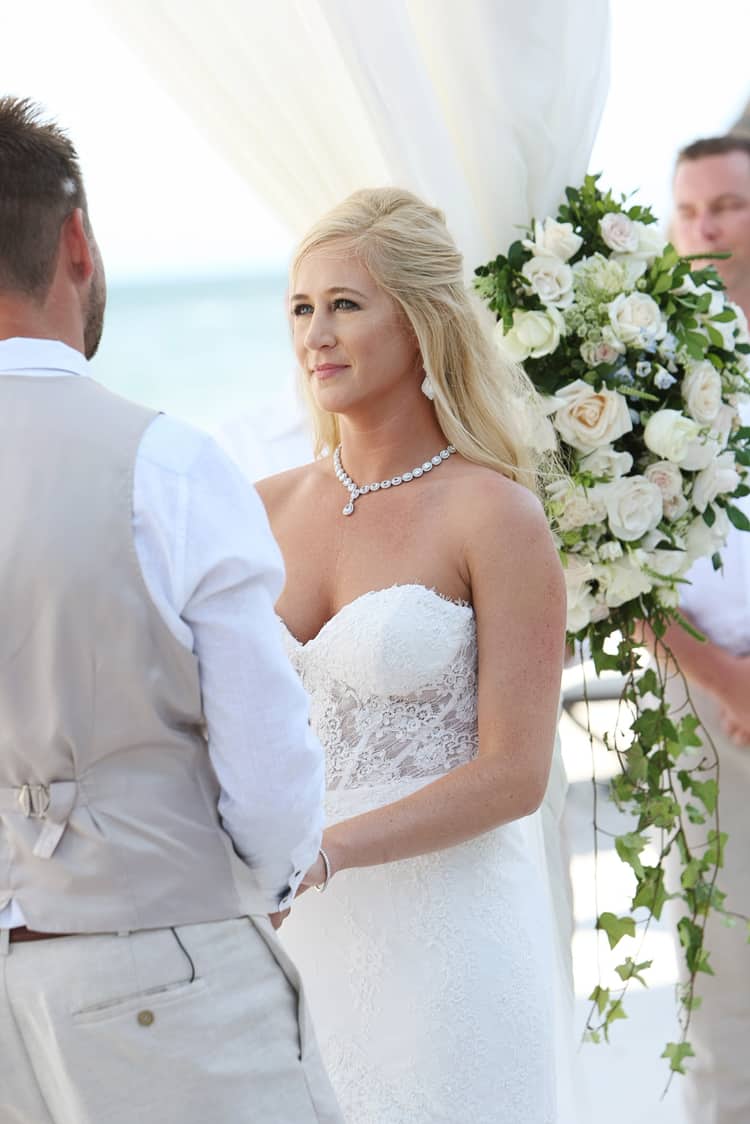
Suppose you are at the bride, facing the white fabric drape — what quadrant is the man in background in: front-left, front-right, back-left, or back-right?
front-right

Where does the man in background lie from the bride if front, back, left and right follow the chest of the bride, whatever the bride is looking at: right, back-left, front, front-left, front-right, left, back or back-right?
back

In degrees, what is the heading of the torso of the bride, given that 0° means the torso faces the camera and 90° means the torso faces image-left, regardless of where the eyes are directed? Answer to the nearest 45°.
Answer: approximately 45°

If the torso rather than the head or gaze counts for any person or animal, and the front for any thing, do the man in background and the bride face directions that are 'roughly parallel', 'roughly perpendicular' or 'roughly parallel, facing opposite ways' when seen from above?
roughly parallel

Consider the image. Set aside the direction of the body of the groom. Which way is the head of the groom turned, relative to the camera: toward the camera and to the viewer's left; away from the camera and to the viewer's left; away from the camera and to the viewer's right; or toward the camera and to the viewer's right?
away from the camera and to the viewer's right

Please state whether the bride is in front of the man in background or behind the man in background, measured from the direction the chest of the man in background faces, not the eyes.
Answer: in front

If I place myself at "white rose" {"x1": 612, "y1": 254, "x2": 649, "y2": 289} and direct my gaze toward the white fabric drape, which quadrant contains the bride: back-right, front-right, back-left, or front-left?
front-left

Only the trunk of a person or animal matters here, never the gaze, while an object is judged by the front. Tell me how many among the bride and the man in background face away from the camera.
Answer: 0

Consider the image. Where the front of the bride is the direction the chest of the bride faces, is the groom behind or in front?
in front

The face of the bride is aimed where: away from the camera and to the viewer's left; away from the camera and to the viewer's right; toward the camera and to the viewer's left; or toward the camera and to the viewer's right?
toward the camera and to the viewer's left

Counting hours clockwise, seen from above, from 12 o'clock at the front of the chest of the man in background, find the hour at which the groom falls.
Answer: The groom is roughly at 1 o'clock from the man in background.

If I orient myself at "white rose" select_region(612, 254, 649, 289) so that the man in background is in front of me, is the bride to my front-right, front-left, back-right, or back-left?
back-left
